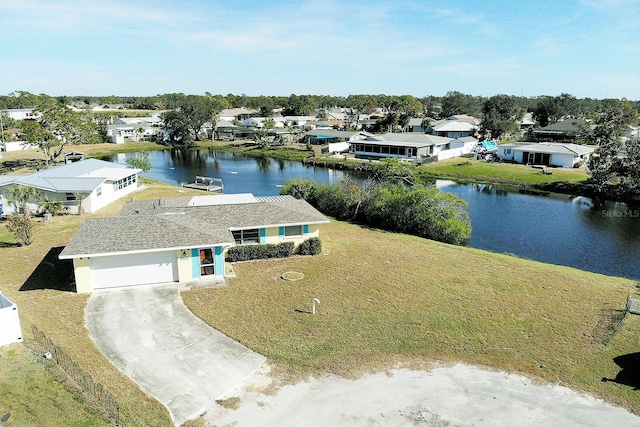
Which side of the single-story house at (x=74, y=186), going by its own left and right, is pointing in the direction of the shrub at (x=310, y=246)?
left

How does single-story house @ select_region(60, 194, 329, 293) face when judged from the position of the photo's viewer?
facing the viewer

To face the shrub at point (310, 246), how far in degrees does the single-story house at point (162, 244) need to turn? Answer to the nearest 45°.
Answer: approximately 90° to its left

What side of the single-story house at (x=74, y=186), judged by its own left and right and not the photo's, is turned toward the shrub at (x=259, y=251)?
left

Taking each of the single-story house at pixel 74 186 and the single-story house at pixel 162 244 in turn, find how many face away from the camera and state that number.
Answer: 0

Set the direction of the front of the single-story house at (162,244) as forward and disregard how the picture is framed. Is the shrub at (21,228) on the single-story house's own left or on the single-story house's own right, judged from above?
on the single-story house's own right

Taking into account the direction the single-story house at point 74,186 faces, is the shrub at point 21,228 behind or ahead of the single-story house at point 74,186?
ahead

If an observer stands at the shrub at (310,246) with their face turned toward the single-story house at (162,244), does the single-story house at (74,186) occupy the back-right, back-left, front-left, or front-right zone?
front-right

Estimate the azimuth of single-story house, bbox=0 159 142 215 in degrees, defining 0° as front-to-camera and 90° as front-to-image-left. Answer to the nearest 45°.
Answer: approximately 45°

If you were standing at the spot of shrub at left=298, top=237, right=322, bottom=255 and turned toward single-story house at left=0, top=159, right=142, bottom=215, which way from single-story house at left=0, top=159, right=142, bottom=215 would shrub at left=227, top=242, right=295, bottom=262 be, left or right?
left

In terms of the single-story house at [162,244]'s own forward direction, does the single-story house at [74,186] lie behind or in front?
behind
